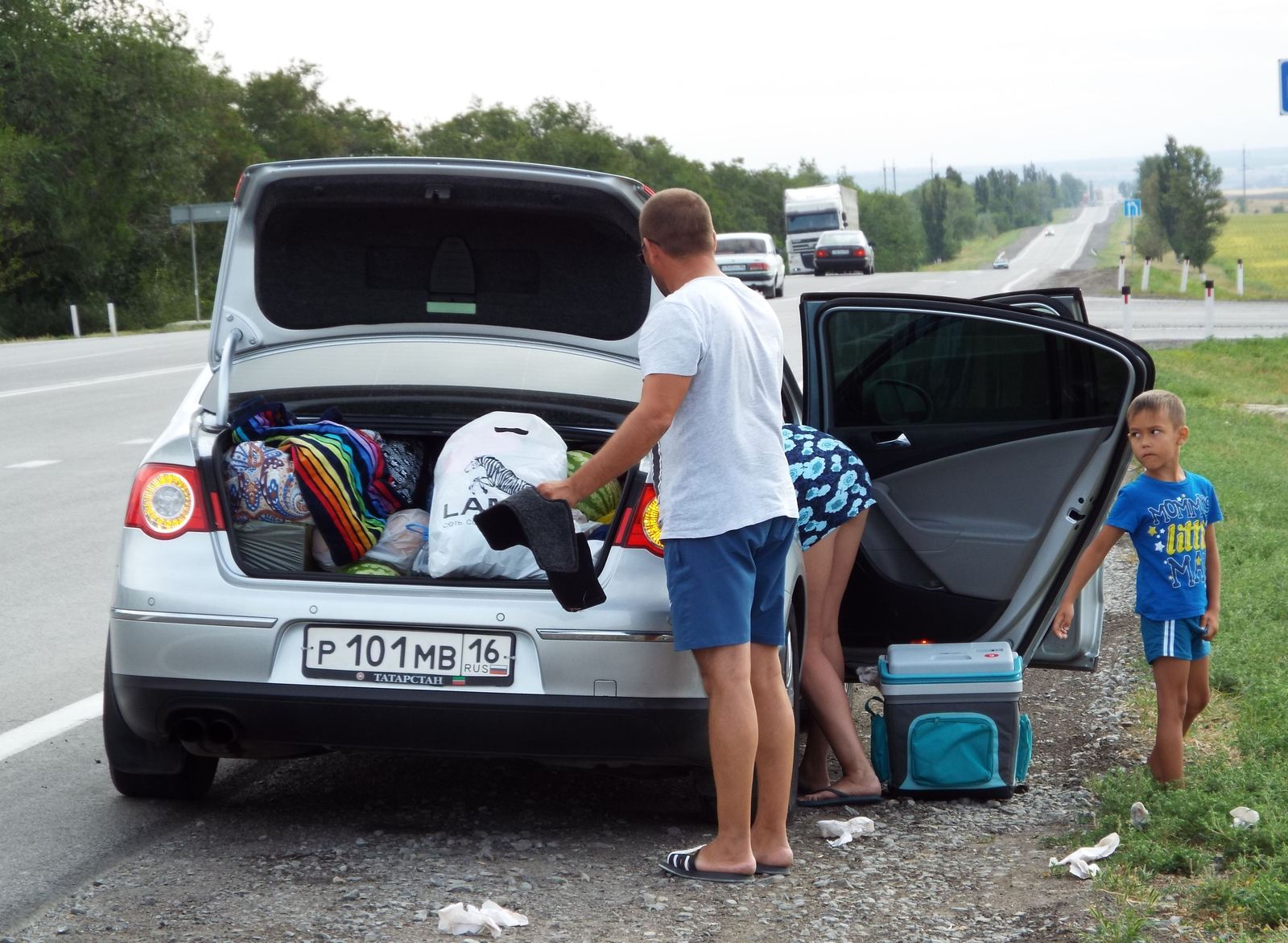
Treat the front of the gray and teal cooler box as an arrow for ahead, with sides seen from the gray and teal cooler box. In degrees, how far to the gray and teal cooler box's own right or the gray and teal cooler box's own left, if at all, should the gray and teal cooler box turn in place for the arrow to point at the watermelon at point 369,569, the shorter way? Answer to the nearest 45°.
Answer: approximately 90° to the gray and teal cooler box's own right

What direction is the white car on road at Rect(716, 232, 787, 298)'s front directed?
away from the camera

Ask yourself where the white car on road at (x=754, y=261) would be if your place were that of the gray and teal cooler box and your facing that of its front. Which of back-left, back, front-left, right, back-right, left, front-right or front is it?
back

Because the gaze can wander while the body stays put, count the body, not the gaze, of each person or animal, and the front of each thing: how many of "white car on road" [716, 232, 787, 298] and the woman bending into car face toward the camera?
0

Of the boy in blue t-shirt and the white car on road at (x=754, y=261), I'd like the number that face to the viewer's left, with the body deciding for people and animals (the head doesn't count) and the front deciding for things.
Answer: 0

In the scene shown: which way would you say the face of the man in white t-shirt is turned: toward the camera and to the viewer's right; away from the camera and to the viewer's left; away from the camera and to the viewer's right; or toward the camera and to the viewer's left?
away from the camera and to the viewer's left

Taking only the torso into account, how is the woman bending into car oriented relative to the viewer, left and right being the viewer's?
facing to the left of the viewer

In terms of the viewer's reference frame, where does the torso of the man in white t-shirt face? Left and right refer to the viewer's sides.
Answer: facing away from the viewer and to the left of the viewer

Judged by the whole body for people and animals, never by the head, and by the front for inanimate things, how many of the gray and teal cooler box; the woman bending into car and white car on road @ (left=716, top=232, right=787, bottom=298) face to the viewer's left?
1

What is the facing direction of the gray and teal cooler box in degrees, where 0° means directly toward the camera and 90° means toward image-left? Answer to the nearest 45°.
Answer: approximately 0°
